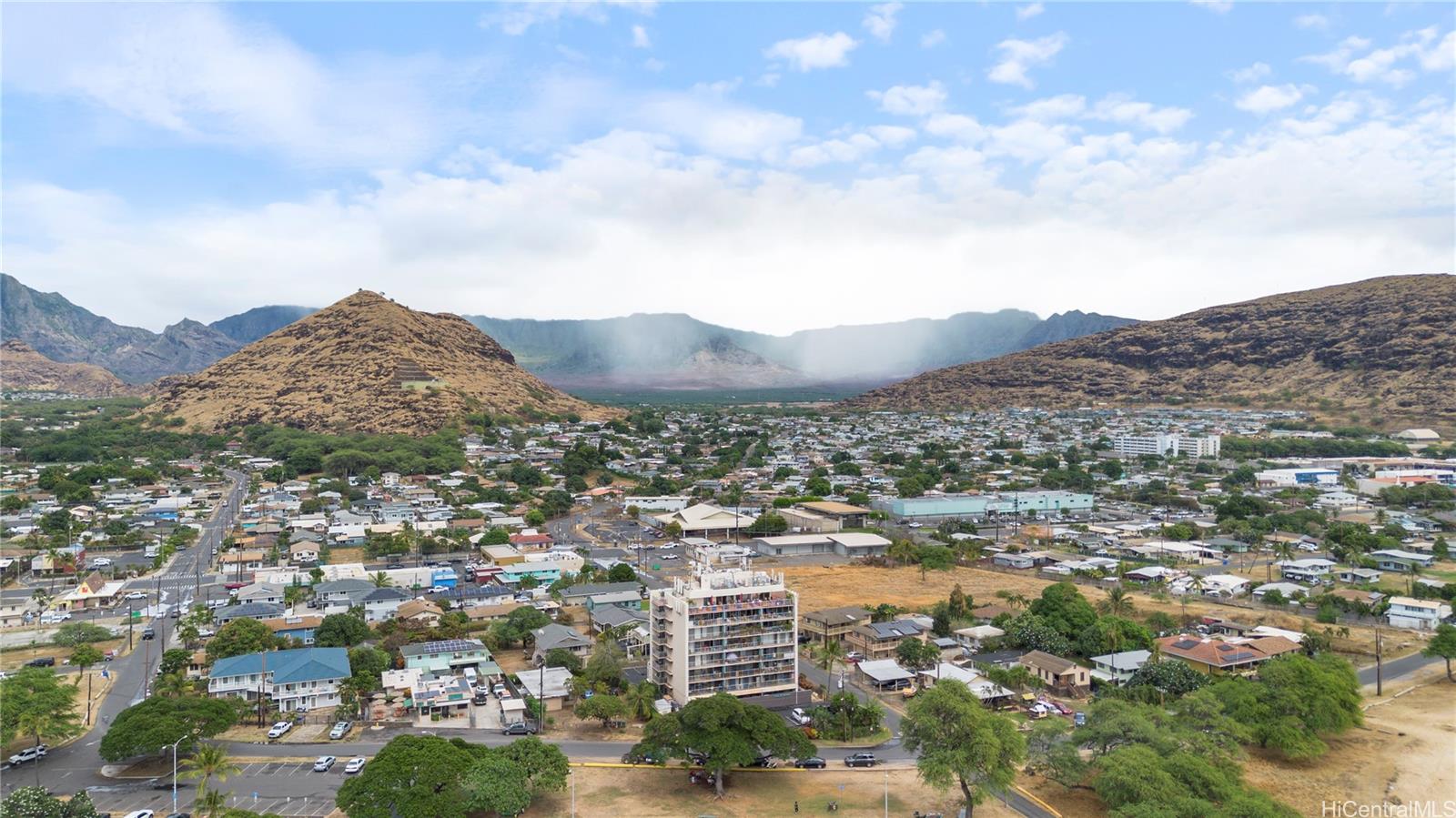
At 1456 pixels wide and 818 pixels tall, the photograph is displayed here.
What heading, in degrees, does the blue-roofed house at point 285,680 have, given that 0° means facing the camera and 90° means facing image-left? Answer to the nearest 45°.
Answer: approximately 0°

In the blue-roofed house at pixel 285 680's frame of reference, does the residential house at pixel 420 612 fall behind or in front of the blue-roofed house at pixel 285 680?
behind

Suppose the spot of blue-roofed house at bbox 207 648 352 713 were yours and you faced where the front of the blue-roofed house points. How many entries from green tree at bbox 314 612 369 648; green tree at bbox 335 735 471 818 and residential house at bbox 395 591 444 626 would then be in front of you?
1

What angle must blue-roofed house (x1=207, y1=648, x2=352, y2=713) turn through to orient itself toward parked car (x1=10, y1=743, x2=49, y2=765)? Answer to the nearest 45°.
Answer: approximately 90° to its right

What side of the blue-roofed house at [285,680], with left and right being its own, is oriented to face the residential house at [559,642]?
left

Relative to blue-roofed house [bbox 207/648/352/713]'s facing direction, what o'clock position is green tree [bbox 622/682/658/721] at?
The green tree is roughly at 10 o'clock from the blue-roofed house.

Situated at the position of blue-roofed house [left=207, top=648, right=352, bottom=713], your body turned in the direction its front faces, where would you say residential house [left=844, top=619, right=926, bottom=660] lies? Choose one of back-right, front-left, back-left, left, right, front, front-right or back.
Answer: left

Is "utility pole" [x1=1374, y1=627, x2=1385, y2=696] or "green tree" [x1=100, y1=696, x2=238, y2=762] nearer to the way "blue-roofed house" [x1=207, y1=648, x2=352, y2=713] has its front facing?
the green tree

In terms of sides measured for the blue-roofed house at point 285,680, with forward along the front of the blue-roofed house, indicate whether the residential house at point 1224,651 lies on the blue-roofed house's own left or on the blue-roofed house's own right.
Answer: on the blue-roofed house's own left

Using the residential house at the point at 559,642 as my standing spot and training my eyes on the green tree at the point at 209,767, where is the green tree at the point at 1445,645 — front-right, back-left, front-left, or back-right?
back-left

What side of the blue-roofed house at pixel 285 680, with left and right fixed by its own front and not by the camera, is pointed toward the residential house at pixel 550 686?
left
